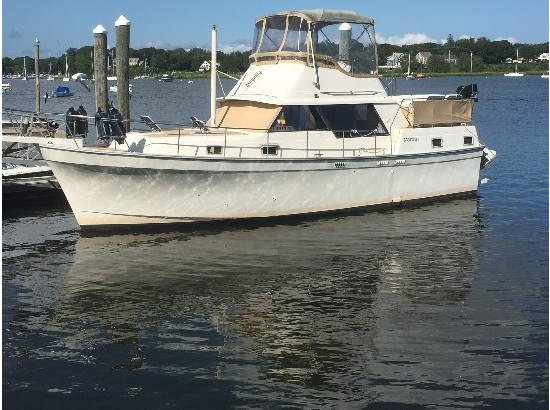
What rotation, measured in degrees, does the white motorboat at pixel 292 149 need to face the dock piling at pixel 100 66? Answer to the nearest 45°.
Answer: approximately 90° to its right

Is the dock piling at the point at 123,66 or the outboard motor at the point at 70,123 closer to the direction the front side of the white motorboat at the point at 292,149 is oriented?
the outboard motor

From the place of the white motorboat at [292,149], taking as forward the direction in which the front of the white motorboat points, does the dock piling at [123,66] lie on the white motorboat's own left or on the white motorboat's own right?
on the white motorboat's own right

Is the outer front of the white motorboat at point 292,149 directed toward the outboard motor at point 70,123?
no

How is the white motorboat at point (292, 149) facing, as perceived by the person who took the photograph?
facing the viewer and to the left of the viewer

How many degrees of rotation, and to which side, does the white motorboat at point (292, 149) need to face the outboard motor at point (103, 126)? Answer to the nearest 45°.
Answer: approximately 45° to its right

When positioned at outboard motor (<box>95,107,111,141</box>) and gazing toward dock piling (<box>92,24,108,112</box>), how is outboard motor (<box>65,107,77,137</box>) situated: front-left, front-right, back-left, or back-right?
front-left
